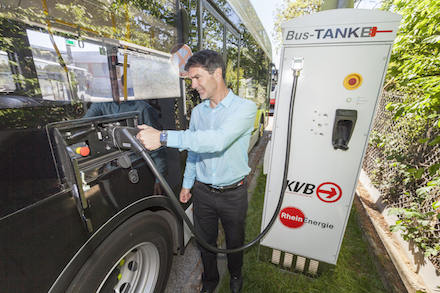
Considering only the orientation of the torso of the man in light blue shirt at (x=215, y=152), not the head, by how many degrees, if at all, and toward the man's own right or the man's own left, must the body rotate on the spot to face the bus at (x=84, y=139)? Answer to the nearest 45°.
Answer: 0° — they already face it

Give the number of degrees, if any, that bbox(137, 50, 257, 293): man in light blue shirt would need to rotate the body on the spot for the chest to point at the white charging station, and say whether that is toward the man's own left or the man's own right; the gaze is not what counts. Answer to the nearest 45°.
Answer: approximately 135° to the man's own left

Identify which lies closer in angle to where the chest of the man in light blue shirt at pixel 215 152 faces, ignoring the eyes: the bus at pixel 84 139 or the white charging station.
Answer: the bus

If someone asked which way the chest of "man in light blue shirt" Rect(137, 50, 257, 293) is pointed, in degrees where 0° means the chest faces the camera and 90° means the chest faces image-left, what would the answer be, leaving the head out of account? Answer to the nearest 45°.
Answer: approximately 45°

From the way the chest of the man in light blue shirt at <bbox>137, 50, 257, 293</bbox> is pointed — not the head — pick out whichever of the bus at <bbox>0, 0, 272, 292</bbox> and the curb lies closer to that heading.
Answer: the bus

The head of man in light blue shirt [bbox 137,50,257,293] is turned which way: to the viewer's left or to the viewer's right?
to the viewer's left
